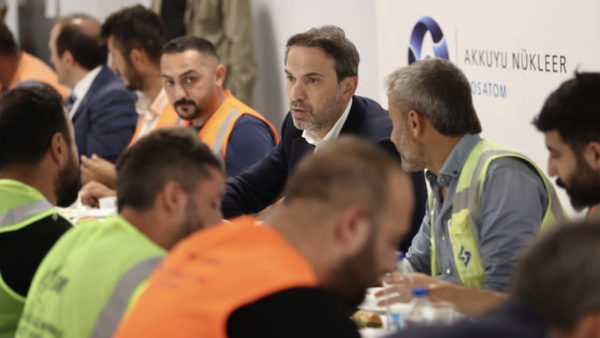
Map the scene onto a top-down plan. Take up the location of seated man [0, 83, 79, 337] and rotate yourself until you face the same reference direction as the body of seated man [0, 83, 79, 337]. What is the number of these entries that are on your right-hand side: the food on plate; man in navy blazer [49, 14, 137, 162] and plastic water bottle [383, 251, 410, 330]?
2

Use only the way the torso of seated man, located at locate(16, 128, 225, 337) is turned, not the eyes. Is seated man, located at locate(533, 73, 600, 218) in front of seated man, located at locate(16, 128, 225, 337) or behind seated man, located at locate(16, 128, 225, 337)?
in front

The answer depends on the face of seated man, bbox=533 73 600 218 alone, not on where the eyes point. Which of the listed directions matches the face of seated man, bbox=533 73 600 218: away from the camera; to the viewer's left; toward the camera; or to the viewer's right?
to the viewer's left

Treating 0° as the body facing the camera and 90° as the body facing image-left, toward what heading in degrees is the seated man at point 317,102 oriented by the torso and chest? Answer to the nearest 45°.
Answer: approximately 45°

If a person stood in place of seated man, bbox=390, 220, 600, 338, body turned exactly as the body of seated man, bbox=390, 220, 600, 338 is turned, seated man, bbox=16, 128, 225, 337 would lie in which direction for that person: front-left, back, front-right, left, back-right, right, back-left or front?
left

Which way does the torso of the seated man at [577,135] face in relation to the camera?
to the viewer's left

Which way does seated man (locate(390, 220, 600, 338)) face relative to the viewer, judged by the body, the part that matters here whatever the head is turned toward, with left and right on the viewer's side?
facing away from the viewer and to the right of the viewer
